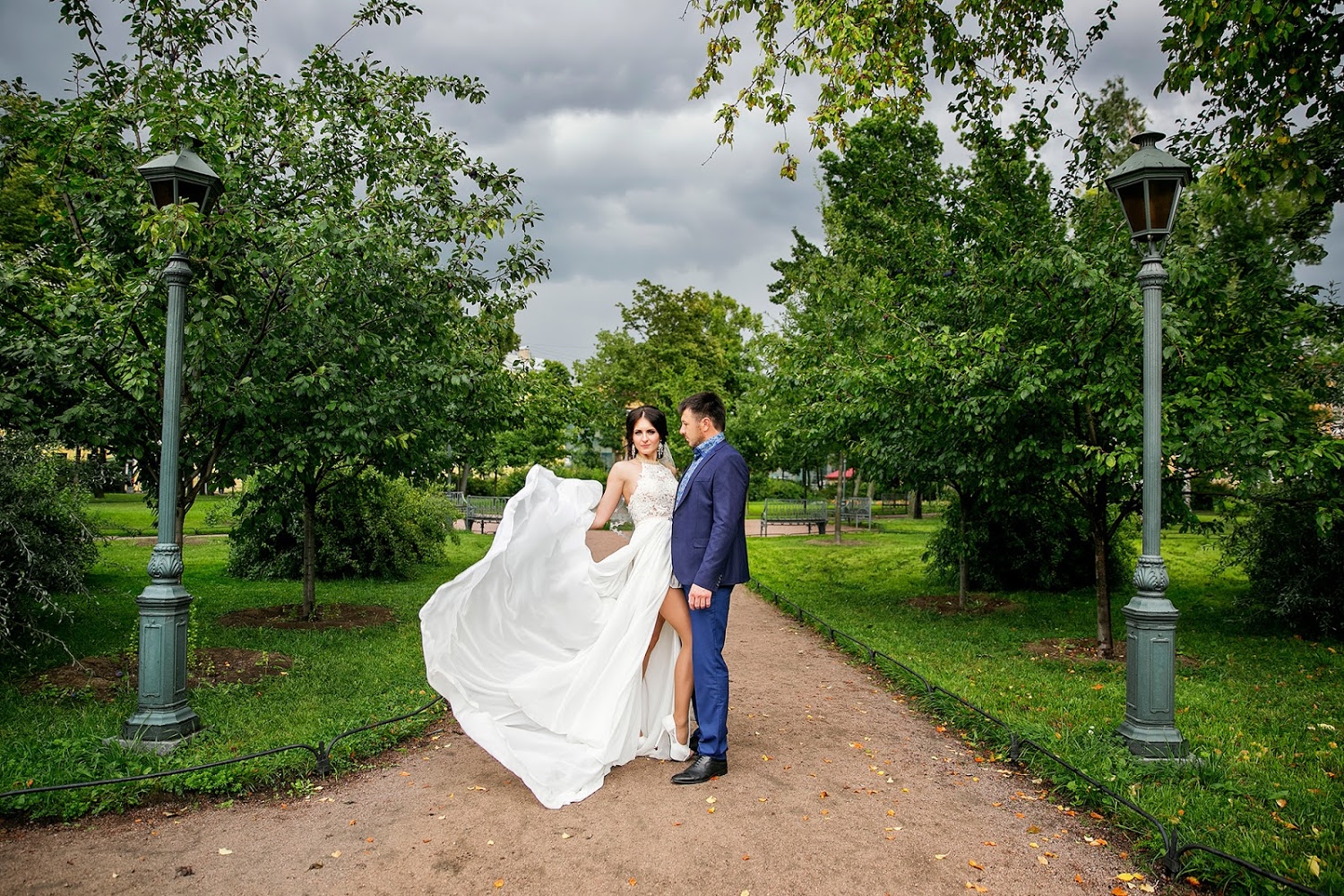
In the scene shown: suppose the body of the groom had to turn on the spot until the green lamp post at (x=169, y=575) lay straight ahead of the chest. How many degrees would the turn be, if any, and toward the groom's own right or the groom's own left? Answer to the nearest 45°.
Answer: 0° — they already face it

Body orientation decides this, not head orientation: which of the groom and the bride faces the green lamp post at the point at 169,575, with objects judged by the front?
the groom

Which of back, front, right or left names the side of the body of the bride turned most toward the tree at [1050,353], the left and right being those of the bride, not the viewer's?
left

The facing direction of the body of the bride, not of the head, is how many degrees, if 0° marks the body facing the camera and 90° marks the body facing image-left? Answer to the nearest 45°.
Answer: approximately 315°

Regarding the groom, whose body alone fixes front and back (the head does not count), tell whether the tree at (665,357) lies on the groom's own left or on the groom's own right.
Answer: on the groom's own right

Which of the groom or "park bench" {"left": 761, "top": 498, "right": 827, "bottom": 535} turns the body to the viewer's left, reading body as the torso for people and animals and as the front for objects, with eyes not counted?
the groom

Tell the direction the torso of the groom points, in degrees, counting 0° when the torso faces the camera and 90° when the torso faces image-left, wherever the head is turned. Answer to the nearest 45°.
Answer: approximately 90°

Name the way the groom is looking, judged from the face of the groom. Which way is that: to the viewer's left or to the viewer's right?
to the viewer's left
